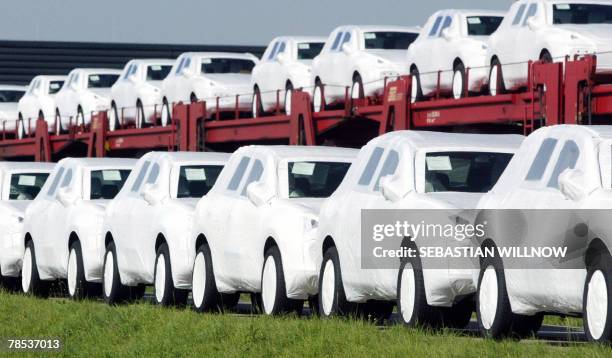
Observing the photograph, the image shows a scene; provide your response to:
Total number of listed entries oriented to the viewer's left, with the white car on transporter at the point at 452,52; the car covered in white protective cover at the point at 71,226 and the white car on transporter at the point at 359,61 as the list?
0

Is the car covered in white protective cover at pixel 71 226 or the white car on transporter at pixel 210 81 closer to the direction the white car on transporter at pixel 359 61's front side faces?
the car covered in white protective cover

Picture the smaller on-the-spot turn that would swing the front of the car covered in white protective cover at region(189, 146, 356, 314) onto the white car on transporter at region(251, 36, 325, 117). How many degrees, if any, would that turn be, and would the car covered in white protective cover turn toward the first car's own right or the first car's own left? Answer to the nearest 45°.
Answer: approximately 135° to the first car's own left

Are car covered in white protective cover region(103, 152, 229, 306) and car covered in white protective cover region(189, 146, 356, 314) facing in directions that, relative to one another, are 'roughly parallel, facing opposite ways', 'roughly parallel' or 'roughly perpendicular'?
roughly parallel

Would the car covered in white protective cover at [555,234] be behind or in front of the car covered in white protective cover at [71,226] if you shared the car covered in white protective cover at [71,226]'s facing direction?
in front

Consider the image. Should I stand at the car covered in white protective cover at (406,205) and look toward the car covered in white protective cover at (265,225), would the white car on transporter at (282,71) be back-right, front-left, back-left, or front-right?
front-right

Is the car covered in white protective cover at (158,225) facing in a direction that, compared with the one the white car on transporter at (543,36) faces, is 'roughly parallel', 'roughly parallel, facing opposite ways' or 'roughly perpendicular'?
roughly parallel

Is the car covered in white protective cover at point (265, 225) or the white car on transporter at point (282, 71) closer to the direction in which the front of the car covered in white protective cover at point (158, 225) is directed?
the car covered in white protective cover

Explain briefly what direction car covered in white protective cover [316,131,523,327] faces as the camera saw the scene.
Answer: facing the viewer and to the right of the viewer

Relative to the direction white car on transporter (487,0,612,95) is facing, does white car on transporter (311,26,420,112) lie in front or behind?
behind

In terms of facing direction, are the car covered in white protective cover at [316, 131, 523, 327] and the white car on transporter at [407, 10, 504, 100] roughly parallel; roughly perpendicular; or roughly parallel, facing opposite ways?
roughly parallel

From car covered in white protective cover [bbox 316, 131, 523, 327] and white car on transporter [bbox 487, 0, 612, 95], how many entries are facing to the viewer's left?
0
